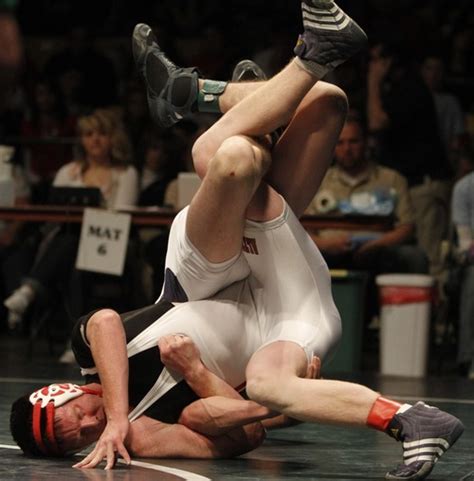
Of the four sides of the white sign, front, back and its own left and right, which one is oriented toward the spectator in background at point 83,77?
back

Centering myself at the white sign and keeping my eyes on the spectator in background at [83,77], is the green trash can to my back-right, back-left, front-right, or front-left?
back-right

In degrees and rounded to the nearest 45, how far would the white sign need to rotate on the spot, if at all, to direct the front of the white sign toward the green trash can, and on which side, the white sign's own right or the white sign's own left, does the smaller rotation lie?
approximately 90° to the white sign's own left

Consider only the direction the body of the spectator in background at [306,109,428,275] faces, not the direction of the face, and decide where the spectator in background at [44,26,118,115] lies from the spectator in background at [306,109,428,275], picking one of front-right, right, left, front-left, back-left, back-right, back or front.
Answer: back-right

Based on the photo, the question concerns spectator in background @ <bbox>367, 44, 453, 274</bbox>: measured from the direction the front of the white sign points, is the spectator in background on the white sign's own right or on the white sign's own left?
on the white sign's own left

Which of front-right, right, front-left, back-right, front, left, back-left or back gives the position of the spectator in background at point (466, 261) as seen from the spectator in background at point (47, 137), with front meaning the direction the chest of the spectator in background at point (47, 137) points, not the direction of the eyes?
front-left

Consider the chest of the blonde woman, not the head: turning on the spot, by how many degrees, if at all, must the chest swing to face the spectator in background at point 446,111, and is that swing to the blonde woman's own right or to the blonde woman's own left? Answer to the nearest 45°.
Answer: approximately 135° to the blonde woman's own left

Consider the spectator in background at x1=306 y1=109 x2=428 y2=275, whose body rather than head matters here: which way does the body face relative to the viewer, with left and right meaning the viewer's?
facing the viewer

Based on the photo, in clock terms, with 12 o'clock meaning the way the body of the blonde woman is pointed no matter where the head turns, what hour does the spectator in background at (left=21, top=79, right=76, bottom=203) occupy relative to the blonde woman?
The spectator in background is roughly at 4 o'clock from the blonde woman.

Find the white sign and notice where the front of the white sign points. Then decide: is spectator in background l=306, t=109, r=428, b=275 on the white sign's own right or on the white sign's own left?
on the white sign's own left

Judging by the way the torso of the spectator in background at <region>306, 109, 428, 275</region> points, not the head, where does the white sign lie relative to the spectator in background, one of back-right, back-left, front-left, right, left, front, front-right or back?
right

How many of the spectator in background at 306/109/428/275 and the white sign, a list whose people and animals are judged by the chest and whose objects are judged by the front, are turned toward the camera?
2
